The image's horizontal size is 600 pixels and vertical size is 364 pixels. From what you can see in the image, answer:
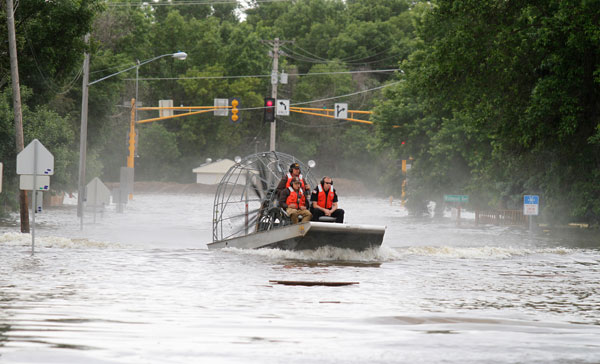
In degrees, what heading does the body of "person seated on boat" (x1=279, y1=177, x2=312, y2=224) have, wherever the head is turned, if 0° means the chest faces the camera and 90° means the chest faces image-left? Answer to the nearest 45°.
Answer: approximately 315°

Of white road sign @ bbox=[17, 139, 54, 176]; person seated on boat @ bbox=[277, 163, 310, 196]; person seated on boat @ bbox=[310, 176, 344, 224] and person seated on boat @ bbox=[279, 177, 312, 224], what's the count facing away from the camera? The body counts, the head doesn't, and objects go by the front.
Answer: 1

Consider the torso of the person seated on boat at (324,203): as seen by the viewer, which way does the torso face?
toward the camera

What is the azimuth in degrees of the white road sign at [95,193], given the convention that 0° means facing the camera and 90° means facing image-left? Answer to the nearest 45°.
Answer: approximately 180°

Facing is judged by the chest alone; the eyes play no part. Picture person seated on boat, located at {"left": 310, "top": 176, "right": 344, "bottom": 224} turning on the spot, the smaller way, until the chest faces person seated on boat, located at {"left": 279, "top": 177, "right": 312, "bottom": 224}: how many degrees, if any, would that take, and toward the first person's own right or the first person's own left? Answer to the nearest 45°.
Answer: approximately 90° to the first person's own right

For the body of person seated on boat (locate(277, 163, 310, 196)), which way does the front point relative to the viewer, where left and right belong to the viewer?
facing the viewer and to the right of the viewer
